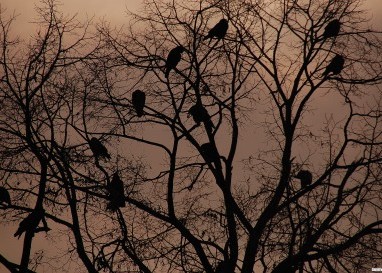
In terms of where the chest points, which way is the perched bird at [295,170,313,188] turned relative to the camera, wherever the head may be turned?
to the viewer's left

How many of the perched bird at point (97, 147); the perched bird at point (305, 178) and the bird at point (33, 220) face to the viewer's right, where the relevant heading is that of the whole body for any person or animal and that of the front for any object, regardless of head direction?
1

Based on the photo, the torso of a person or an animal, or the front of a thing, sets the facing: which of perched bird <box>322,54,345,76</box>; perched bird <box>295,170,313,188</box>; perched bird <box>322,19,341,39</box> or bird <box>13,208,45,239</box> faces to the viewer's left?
perched bird <box>295,170,313,188</box>

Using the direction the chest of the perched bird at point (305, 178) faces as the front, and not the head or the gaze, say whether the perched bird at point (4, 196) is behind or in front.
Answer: in front

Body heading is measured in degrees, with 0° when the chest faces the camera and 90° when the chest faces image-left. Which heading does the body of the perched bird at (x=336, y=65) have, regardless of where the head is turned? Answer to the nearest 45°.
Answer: approximately 270°

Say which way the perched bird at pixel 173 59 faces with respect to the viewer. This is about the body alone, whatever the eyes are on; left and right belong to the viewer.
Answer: facing to the right of the viewer

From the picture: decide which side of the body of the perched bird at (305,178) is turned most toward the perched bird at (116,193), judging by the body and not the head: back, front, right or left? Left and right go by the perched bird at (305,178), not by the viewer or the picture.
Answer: front

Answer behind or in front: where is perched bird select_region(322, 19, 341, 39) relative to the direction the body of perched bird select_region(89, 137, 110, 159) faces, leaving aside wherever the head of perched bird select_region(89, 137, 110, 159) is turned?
behind

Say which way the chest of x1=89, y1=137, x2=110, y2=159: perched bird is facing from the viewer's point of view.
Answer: to the viewer's left
